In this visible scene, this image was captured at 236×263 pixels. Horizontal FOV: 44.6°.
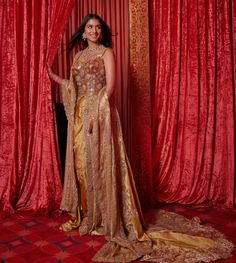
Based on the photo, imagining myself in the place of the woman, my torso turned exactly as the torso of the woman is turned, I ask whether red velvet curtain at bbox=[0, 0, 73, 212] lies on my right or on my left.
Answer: on my right

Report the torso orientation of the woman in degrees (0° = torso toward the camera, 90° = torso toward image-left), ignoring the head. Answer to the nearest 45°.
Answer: approximately 45°

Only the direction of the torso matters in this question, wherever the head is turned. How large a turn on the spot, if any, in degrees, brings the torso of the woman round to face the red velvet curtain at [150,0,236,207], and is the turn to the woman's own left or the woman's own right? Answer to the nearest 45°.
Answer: approximately 180°
